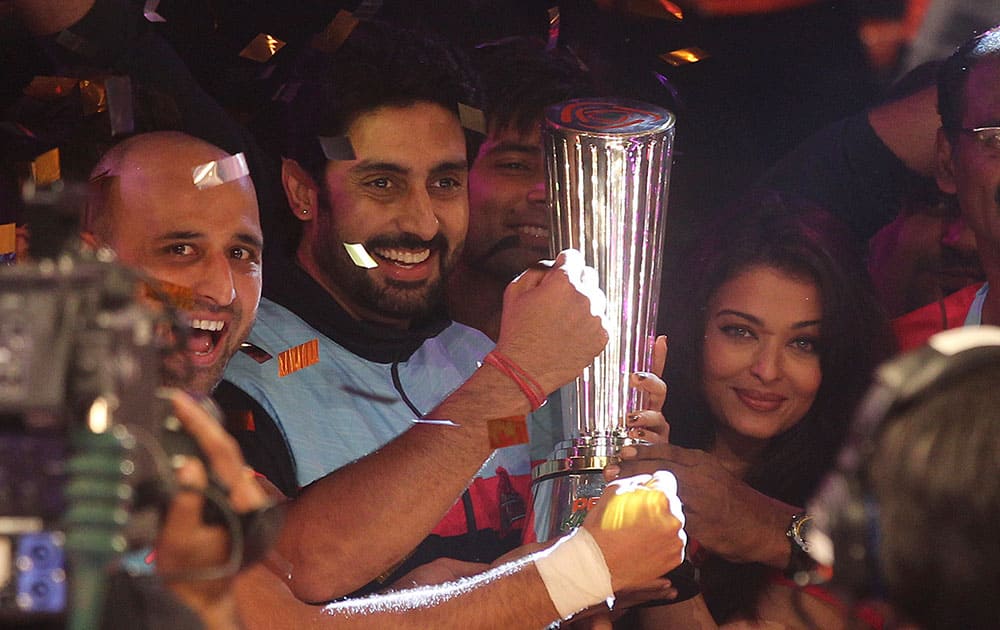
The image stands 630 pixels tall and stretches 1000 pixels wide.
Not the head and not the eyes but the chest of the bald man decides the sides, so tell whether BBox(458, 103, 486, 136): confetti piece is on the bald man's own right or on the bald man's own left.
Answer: on the bald man's own left

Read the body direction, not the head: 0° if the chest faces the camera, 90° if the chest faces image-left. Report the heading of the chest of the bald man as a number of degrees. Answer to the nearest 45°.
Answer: approximately 315°

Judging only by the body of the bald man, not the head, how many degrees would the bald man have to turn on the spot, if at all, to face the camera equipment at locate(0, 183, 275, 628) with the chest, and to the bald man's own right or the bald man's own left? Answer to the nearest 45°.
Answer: approximately 45° to the bald man's own right

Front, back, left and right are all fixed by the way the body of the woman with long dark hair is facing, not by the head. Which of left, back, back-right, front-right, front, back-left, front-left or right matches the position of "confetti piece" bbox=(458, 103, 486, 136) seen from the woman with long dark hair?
right

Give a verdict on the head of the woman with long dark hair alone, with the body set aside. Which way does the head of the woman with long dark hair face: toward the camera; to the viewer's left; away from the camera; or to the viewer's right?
toward the camera

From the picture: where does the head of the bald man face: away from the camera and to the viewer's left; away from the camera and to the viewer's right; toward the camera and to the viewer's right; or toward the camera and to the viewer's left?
toward the camera and to the viewer's right

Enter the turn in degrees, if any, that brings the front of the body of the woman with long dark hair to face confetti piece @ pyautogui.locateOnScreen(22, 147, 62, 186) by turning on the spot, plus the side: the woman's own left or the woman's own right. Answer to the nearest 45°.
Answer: approximately 90° to the woman's own right

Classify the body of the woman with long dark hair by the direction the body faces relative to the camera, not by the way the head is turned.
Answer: toward the camera

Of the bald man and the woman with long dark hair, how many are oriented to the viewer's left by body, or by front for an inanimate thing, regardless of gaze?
0
